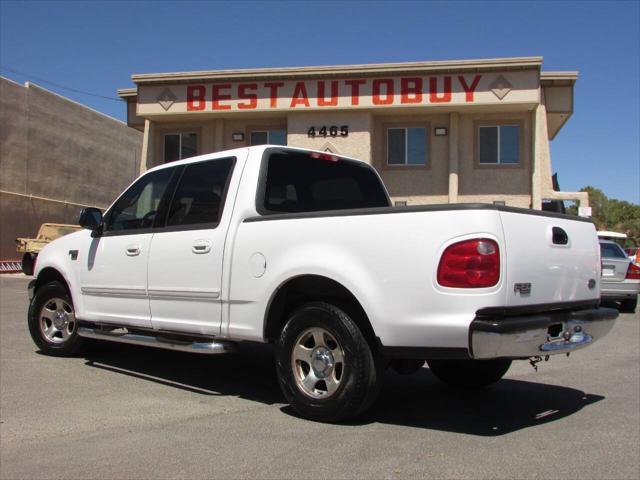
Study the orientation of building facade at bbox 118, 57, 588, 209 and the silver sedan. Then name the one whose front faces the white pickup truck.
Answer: the building facade

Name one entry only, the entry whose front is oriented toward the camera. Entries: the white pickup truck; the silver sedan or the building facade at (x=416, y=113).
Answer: the building facade

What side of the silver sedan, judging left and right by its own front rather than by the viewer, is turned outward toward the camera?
back

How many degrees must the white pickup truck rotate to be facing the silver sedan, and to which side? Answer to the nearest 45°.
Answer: approximately 90° to its right

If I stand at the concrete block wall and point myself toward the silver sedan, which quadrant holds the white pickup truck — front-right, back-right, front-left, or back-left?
front-right

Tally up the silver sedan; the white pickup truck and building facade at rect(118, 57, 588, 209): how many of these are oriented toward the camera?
1

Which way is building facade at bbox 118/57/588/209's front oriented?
toward the camera

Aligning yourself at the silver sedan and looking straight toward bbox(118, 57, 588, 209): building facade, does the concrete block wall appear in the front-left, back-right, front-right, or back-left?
front-left

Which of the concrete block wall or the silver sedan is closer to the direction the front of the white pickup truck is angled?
the concrete block wall

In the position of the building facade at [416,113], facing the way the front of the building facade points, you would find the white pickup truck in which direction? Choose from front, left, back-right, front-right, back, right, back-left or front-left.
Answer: front

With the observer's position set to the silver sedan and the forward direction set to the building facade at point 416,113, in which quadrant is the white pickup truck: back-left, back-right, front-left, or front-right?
back-left

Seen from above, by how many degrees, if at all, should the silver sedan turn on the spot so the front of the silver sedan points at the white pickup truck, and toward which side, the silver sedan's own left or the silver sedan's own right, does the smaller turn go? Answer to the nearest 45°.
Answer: approximately 180°

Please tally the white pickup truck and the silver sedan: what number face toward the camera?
0

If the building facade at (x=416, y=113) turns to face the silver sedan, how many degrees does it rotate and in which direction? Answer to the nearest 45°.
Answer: approximately 45° to its left

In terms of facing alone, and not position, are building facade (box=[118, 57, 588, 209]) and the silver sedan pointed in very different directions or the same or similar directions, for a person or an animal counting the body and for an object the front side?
very different directions

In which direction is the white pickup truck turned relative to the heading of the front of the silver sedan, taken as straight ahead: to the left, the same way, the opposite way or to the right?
to the left

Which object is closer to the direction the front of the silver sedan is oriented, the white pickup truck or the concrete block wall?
the concrete block wall

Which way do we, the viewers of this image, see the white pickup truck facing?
facing away from the viewer and to the left of the viewer
